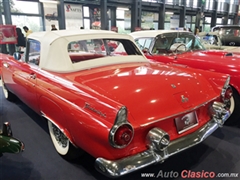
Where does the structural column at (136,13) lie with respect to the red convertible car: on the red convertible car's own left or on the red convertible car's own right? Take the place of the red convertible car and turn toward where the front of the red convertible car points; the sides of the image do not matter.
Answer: on the red convertible car's own right

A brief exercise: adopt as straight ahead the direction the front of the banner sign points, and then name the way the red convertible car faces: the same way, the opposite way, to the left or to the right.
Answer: the opposite way

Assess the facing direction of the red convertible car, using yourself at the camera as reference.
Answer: facing away from the viewer and to the left of the viewer

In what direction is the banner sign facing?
toward the camera

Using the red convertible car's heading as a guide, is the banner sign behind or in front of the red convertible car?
in front

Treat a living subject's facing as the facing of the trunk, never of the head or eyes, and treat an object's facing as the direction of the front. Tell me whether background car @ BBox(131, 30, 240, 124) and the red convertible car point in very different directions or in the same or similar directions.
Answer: very different directions

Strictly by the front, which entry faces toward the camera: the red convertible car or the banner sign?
the banner sign

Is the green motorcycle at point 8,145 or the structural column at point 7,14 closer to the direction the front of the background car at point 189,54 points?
the green motorcycle

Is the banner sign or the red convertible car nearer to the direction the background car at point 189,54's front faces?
the red convertible car

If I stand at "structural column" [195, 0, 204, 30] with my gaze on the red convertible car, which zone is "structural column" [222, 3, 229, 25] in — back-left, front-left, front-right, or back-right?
back-left

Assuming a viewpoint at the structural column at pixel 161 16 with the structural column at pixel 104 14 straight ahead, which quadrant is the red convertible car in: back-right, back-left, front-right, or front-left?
front-left

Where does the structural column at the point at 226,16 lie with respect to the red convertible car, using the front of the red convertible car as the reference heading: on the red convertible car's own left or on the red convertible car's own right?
on the red convertible car's own right

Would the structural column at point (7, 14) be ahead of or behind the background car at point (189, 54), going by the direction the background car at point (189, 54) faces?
behind

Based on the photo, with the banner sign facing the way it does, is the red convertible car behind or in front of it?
in front

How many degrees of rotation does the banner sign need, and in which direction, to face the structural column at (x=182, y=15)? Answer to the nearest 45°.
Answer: approximately 135° to its left

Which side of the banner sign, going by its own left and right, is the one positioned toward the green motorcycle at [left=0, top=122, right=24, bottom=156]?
front
